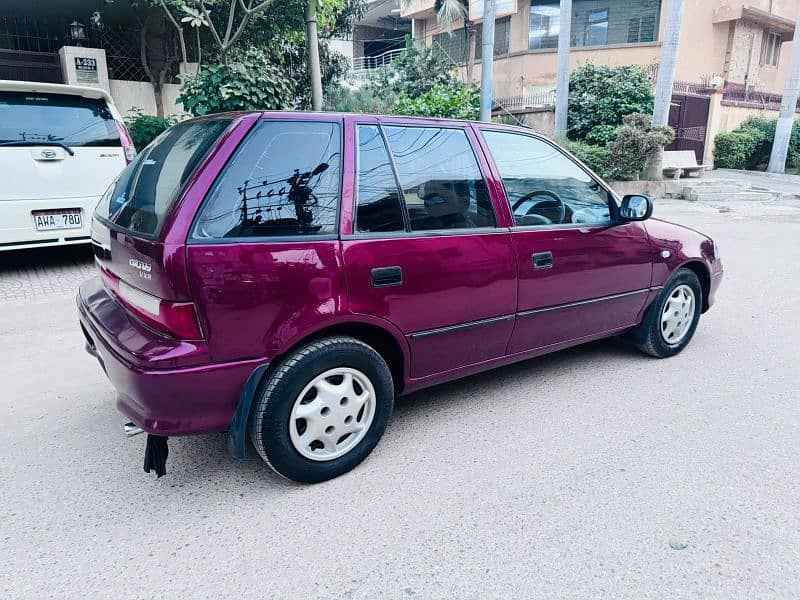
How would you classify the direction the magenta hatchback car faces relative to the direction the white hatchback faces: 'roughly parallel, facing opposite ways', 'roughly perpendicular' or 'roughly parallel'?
roughly perpendicular

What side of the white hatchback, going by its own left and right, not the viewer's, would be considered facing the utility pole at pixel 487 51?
right

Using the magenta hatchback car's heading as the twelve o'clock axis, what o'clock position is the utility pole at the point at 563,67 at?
The utility pole is roughly at 11 o'clock from the magenta hatchback car.

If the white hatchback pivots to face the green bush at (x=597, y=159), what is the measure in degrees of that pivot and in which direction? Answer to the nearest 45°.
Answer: approximately 90° to its right

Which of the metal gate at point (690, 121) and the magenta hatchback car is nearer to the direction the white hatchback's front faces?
the metal gate

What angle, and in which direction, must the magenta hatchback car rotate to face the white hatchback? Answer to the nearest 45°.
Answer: approximately 90° to its left

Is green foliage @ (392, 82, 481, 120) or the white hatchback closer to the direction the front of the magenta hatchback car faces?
the green foliage

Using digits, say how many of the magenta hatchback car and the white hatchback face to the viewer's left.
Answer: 0

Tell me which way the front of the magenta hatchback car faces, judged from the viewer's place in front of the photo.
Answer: facing away from the viewer and to the right of the viewer

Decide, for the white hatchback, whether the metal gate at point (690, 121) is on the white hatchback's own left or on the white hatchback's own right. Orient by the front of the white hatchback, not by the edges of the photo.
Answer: on the white hatchback's own right

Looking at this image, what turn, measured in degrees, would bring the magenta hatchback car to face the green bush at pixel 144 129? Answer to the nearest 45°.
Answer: approximately 90° to its left

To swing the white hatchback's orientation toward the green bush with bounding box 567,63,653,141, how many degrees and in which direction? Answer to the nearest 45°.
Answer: approximately 45° to its right

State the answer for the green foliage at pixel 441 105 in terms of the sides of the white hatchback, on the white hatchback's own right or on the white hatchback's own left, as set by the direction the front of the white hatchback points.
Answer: on the white hatchback's own right

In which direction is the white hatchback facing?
away from the camera

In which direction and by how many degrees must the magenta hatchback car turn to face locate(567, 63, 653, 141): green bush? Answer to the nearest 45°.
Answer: approximately 45° to its left

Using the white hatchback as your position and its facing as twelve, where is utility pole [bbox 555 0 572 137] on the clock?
The utility pole is roughly at 2 o'clock from the white hatchback.

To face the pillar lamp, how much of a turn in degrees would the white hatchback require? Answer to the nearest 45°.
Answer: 0° — it already faces it
